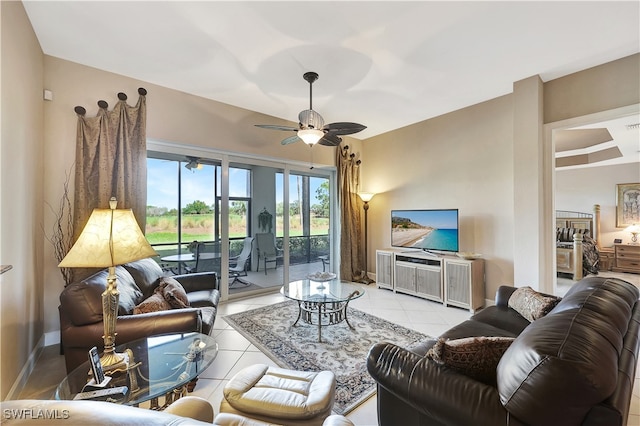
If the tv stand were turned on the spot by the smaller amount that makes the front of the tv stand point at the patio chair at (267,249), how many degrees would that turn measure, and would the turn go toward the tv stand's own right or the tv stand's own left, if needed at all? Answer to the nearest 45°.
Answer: approximately 45° to the tv stand's own right

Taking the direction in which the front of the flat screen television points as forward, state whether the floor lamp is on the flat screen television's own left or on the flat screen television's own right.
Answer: on the flat screen television's own right

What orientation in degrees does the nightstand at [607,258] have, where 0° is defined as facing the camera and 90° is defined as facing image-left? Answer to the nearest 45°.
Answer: approximately 45°

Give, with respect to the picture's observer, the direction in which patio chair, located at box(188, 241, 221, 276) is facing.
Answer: facing away from the viewer and to the left of the viewer

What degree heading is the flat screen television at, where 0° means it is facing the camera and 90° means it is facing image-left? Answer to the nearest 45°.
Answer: approximately 45°

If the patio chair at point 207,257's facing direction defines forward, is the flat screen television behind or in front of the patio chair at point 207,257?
behind

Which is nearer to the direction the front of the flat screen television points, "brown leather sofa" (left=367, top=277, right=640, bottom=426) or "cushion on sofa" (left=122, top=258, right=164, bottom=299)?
the cushion on sofa
